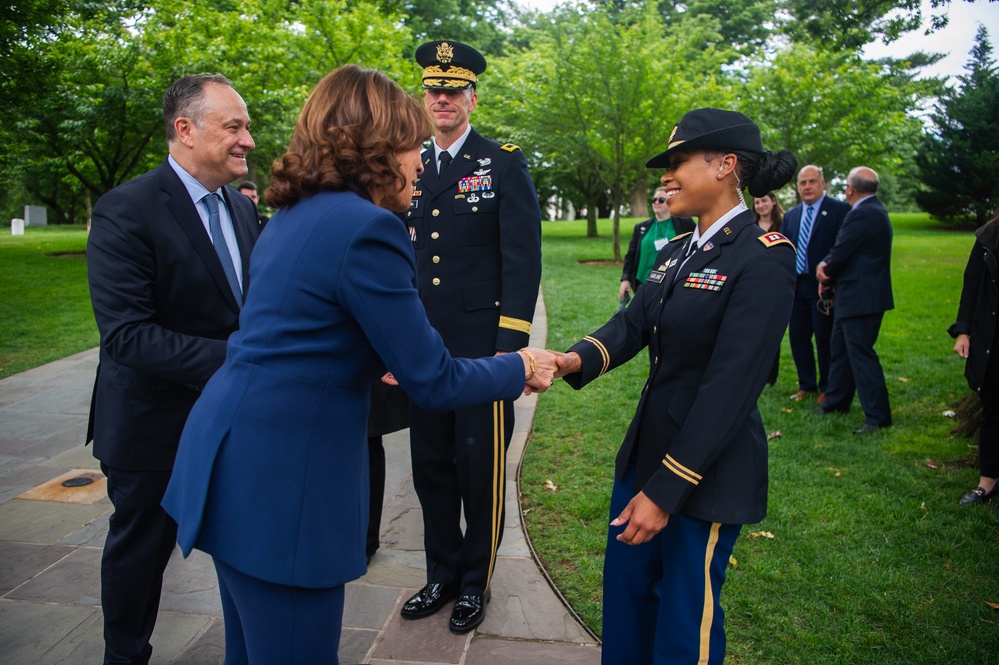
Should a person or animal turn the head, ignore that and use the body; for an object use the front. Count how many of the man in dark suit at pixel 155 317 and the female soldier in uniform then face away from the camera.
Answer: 0

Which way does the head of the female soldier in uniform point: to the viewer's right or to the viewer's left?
to the viewer's left

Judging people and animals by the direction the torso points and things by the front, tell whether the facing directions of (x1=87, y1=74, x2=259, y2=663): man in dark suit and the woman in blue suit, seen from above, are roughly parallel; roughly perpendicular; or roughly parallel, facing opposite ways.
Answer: roughly perpendicular

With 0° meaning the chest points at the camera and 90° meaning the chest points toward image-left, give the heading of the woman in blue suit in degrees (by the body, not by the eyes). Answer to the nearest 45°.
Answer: approximately 225°

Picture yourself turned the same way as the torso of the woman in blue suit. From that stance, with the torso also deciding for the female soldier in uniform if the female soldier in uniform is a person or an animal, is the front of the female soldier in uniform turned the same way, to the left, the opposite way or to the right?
the opposite way

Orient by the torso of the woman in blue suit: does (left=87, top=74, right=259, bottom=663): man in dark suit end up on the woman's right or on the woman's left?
on the woman's left

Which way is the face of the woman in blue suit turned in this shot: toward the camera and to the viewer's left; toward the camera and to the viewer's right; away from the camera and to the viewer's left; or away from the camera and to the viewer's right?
away from the camera and to the viewer's right

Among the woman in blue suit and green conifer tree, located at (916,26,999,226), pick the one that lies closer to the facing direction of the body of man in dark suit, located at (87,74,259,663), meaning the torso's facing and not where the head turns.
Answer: the woman in blue suit

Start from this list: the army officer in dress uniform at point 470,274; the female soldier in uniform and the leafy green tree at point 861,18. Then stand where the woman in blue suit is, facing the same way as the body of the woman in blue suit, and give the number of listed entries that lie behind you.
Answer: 0

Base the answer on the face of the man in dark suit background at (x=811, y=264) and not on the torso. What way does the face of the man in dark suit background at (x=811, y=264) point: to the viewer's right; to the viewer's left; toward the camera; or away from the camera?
toward the camera

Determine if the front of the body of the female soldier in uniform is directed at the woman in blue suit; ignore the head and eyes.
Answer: yes

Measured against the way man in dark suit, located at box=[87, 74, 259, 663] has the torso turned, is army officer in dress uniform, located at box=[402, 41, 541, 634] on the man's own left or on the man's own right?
on the man's own left

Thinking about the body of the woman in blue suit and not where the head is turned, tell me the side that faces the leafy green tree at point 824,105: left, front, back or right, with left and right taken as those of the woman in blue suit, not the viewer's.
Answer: front

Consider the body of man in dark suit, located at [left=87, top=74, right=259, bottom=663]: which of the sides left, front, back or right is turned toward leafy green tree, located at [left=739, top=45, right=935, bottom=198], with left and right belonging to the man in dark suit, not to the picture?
left

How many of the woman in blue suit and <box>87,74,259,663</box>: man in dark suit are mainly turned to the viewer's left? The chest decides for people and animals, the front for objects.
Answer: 0

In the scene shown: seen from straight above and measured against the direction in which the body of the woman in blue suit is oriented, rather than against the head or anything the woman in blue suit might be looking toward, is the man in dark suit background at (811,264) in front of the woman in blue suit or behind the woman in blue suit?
in front
